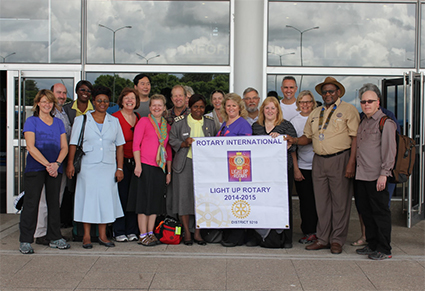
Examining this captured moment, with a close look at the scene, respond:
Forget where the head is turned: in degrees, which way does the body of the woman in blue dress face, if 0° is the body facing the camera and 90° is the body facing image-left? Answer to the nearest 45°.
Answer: approximately 0°

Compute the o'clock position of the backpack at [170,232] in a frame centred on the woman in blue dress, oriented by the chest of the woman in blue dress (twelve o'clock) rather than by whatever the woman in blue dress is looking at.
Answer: The backpack is roughly at 9 o'clock from the woman in blue dress.

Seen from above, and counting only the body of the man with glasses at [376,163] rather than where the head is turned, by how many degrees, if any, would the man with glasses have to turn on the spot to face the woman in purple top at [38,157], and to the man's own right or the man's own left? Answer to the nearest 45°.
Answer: approximately 45° to the man's own right

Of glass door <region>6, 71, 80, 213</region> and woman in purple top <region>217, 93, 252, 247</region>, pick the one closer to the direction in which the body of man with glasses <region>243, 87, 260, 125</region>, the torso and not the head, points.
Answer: the woman in purple top

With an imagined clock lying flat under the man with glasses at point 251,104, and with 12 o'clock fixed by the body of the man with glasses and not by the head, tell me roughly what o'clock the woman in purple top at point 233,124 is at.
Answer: The woman in purple top is roughly at 1 o'clock from the man with glasses.
